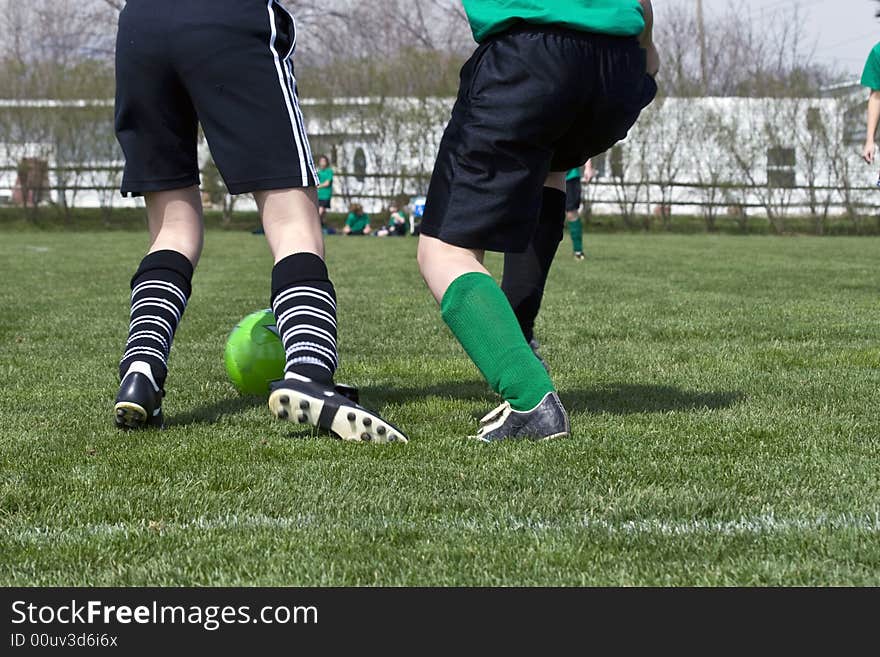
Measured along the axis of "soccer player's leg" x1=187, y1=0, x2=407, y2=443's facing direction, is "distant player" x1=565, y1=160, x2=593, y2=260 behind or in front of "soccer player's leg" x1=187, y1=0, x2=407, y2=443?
in front

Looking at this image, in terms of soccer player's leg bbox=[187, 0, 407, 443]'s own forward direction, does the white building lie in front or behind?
in front

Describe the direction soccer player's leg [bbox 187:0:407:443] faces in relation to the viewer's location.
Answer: facing away from the viewer and to the right of the viewer

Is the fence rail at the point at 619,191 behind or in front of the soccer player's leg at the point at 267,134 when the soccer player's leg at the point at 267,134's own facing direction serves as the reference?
in front
